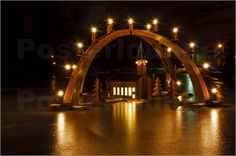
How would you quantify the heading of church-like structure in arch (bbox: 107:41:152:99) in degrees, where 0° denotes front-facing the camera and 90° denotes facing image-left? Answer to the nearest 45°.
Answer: approximately 315°
